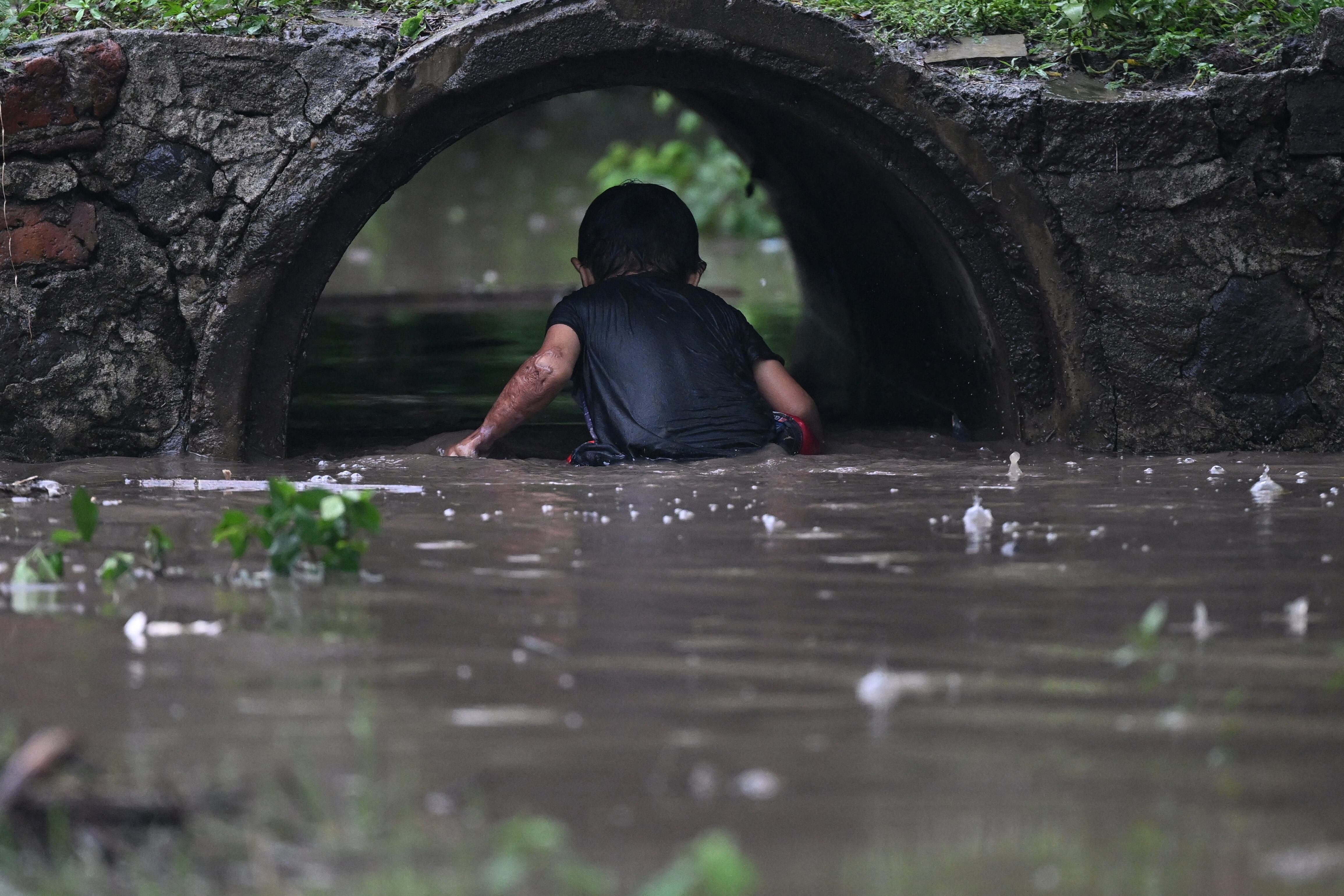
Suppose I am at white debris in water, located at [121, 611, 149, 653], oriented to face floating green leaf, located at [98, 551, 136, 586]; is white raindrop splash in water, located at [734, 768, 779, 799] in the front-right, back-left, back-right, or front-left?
back-right

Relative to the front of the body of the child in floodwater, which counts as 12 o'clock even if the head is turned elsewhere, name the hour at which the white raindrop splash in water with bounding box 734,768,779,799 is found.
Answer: The white raindrop splash in water is roughly at 6 o'clock from the child in floodwater.

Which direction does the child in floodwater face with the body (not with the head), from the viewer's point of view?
away from the camera

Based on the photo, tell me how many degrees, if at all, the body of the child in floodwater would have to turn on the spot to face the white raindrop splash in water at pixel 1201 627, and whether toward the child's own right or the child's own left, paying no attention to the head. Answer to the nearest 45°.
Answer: approximately 180°

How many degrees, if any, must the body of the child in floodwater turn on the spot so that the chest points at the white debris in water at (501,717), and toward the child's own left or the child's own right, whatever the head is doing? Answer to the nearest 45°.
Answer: approximately 180°

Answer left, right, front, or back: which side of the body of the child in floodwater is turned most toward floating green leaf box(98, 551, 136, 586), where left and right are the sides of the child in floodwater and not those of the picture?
back

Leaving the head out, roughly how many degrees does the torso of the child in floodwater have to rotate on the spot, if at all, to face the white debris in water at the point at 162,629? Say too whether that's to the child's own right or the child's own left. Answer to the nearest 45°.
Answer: approximately 180°

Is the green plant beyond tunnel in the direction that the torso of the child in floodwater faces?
yes
